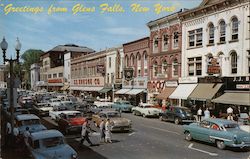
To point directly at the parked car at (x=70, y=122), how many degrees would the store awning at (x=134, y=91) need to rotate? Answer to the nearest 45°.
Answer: approximately 45° to its left

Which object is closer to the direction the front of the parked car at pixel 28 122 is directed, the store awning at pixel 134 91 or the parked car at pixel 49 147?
the parked car

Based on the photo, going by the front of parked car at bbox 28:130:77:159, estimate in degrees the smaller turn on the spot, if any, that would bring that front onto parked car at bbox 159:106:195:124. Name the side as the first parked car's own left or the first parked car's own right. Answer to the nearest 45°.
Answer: approximately 90° to the first parked car's own left

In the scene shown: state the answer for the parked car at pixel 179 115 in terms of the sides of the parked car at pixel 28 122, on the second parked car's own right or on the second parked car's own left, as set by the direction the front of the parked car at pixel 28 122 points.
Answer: on the second parked car's own left

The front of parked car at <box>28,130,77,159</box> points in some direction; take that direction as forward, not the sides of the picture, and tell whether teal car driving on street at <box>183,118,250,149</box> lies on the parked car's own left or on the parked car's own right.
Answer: on the parked car's own left

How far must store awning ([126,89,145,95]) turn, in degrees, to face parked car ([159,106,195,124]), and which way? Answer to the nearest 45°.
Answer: approximately 45° to its left

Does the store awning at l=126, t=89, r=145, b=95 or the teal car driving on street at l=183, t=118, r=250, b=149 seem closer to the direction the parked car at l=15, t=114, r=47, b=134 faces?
the teal car driving on street
